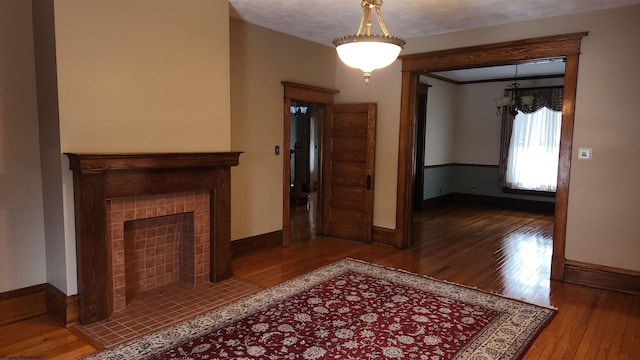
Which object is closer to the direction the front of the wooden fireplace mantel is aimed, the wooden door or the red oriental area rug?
the red oriental area rug

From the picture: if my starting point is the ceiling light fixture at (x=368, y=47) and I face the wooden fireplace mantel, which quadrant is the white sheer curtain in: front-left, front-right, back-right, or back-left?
back-right

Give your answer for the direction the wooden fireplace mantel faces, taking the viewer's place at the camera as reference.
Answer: facing the viewer and to the right of the viewer

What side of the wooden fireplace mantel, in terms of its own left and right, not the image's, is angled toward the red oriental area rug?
front

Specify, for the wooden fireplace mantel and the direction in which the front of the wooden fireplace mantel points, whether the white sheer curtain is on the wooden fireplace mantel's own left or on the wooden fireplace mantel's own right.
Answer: on the wooden fireplace mantel's own left

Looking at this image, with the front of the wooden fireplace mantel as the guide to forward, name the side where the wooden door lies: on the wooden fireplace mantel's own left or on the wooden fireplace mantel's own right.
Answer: on the wooden fireplace mantel's own left

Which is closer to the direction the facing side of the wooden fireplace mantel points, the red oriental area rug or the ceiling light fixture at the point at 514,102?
the red oriental area rug

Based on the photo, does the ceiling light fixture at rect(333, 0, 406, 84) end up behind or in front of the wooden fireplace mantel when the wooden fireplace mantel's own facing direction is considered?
in front

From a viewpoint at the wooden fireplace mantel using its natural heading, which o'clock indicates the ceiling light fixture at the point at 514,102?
The ceiling light fixture is roughly at 10 o'clock from the wooden fireplace mantel.
